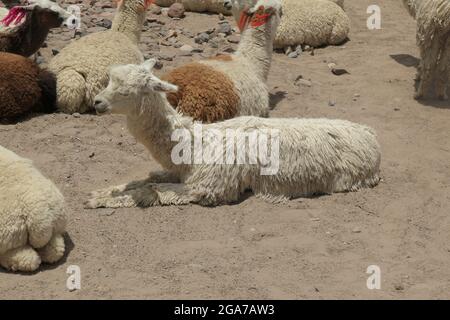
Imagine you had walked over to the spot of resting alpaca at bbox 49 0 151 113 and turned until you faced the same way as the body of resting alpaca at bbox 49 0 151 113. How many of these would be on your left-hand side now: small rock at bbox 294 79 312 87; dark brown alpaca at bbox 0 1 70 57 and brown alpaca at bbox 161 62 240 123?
1

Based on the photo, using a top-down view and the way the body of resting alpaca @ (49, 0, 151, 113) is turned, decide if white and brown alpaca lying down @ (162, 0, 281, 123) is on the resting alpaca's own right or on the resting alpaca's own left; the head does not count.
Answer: on the resting alpaca's own right

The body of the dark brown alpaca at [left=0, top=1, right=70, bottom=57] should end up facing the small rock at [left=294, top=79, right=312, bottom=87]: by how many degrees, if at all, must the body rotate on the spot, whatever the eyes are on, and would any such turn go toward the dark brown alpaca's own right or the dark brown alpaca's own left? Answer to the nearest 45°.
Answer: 0° — it already faces it

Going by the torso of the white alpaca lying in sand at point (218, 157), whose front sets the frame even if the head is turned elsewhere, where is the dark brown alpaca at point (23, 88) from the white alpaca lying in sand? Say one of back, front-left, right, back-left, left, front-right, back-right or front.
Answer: front-right

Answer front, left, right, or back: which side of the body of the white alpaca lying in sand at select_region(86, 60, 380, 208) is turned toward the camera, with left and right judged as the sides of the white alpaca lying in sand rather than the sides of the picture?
left

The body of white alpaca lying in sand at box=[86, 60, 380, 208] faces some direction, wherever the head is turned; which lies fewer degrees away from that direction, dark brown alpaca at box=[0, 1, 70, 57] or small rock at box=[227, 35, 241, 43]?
the dark brown alpaca

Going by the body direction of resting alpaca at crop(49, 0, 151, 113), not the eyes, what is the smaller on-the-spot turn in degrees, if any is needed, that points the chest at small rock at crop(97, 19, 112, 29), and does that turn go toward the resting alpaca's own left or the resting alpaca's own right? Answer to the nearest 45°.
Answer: approximately 45° to the resting alpaca's own left

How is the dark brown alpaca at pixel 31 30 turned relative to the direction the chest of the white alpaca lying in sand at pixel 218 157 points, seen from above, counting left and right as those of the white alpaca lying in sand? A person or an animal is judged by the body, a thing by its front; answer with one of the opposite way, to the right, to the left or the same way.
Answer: the opposite way

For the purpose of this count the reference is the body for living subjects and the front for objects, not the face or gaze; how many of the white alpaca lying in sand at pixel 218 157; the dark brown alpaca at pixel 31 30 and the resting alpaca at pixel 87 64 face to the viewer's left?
1

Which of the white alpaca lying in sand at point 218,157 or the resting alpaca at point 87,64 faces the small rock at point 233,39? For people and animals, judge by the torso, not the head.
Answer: the resting alpaca

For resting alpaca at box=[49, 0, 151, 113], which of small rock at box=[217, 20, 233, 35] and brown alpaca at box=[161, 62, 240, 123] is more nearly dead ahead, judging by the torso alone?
the small rock

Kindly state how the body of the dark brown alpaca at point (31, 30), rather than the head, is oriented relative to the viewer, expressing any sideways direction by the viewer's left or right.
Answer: facing to the right of the viewer

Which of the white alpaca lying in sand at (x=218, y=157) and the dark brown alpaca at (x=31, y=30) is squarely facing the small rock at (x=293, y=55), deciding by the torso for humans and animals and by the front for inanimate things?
the dark brown alpaca

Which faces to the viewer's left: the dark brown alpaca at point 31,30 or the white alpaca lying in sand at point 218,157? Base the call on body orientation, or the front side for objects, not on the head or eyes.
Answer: the white alpaca lying in sand

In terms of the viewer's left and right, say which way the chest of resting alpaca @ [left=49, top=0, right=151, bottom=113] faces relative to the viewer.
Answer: facing away from the viewer and to the right of the viewer

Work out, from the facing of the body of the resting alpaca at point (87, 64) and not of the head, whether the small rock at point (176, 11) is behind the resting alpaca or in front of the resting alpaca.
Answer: in front

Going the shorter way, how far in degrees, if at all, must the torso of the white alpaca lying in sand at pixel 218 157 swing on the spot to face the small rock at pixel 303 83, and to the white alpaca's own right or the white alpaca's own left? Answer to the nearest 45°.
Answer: approximately 90° to the white alpaca's own right
